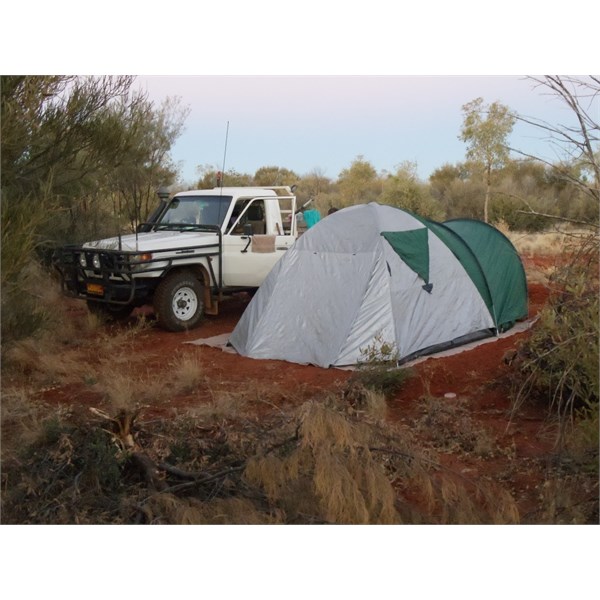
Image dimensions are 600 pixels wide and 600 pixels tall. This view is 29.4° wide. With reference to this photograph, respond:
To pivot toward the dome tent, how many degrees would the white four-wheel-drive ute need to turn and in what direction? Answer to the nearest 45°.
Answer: approximately 90° to its left

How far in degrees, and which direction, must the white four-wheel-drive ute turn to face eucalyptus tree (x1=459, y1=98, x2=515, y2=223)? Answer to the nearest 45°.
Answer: approximately 180°

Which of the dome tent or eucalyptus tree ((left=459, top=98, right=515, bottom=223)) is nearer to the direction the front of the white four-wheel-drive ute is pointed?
the dome tent

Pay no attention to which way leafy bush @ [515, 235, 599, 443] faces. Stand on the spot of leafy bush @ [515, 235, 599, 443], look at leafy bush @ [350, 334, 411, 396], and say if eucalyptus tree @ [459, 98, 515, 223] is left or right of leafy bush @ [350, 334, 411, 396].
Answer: right

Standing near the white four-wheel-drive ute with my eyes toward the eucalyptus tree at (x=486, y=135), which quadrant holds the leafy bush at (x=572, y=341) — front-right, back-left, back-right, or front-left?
back-right

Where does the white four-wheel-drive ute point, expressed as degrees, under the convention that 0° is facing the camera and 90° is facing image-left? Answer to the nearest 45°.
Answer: approximately 45°

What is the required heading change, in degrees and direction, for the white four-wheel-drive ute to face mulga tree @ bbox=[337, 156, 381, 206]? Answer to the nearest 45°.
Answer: approximately 135° to its right
